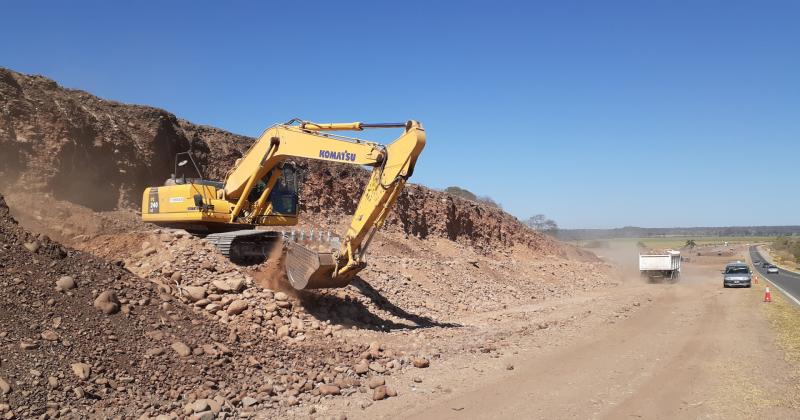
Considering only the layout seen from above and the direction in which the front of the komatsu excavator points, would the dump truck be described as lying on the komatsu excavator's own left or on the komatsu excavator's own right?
on the komatsu excavator's own left

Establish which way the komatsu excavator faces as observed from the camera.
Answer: facing the viewer and to the right of the viewer

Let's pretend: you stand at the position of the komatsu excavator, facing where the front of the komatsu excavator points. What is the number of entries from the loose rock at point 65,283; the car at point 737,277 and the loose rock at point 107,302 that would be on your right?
2

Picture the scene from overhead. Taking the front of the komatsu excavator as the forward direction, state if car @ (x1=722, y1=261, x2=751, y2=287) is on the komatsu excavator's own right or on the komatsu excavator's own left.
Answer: on the komatsu excavator's own left

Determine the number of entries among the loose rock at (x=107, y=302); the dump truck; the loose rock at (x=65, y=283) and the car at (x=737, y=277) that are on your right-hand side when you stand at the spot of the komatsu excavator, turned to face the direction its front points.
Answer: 2

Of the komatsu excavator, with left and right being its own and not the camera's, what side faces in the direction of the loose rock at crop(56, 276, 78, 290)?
right

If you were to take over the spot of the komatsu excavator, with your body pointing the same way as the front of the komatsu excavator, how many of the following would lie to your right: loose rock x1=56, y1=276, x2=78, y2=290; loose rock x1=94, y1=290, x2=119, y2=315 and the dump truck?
2

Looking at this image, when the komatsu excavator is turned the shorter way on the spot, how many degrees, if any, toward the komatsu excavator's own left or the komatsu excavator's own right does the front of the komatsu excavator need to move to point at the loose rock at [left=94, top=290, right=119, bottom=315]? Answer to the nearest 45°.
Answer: approximately 90° to the komatsu excavator's own right

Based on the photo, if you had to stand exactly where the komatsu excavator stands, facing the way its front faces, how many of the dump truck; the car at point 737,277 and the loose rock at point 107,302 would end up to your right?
1
